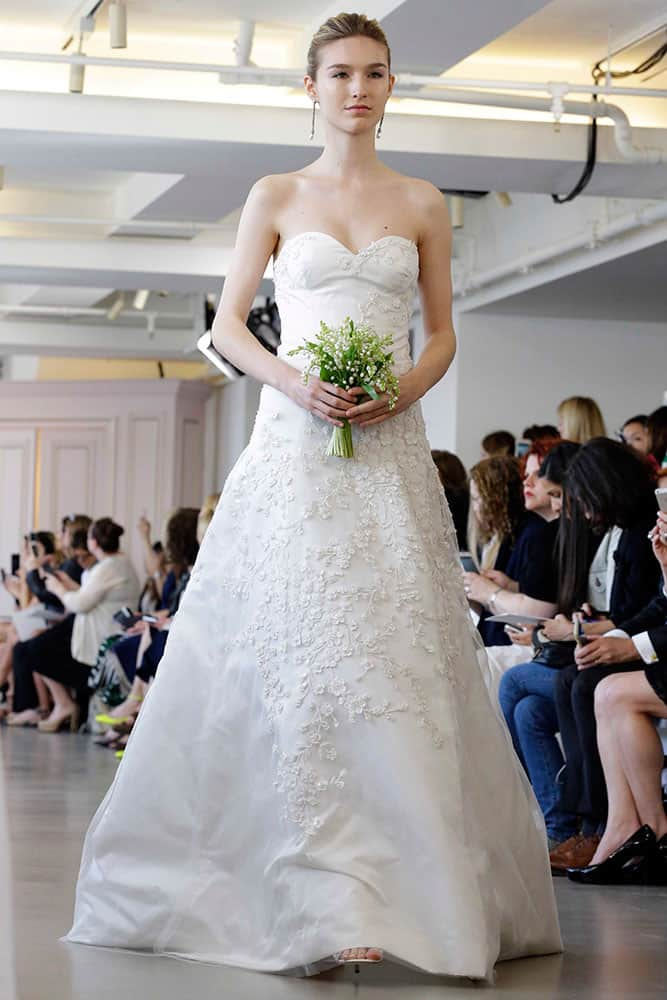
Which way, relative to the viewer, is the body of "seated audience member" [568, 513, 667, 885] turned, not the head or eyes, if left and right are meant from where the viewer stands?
facing to the left of the viewer

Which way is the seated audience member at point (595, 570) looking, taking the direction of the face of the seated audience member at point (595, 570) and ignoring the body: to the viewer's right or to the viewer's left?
to the viewer's left

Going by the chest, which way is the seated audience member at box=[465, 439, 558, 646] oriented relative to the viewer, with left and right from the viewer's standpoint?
facing to the left of the viewer

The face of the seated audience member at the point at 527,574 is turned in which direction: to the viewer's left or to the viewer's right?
to the viewer's left

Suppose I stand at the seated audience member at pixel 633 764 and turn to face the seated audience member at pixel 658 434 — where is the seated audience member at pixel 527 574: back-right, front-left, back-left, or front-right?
front-left

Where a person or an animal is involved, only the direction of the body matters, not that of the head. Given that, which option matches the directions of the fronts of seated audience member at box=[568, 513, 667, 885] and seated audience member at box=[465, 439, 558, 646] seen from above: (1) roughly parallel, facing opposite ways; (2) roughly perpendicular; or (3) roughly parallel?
roughly parallel
